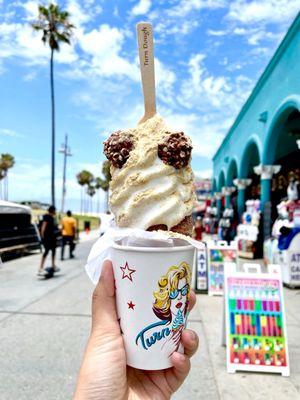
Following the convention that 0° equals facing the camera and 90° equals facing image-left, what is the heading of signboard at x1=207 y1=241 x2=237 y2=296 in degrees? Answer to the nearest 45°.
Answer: approximately 0°

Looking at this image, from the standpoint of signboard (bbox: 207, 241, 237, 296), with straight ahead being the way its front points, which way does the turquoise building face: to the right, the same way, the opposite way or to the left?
to the right

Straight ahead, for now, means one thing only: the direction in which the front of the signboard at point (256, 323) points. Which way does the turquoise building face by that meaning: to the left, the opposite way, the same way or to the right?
to the right

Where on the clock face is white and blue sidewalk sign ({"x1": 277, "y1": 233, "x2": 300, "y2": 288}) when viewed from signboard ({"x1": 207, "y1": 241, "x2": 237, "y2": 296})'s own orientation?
The white and blue sidewalk sign is roughly at 8 o'clock from the signboard.

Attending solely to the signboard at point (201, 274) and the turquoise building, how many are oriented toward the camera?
1

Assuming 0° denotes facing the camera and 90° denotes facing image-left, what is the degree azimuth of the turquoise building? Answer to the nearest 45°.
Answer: approximately 90°
